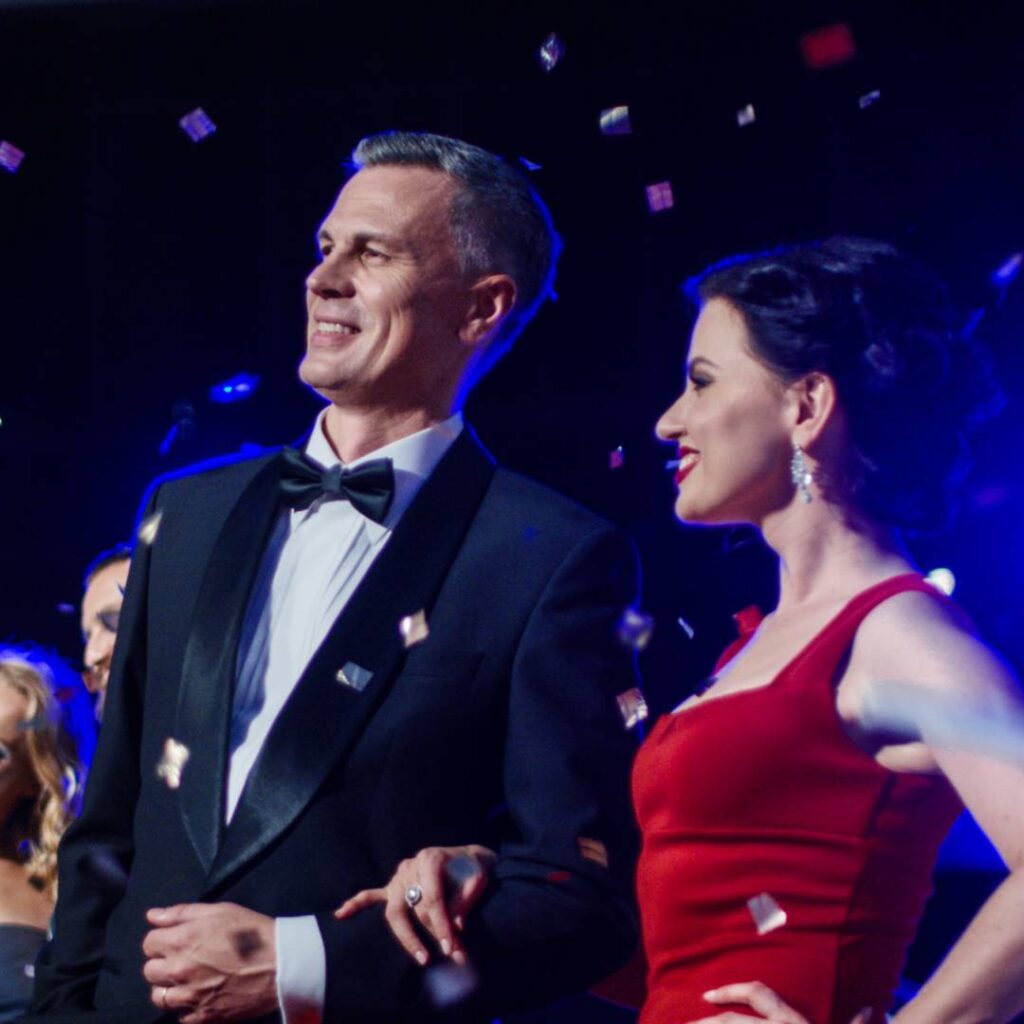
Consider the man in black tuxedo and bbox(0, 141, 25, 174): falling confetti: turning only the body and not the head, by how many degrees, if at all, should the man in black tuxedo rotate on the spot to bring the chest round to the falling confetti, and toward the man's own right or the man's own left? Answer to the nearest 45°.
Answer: approximately 135° to the man's own right

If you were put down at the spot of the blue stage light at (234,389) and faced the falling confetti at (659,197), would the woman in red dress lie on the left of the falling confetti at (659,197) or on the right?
right

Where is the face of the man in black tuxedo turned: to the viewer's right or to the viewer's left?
to the viewer's left

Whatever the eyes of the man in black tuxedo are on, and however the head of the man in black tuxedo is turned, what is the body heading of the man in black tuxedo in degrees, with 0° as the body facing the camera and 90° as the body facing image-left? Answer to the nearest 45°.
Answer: approximately 45°

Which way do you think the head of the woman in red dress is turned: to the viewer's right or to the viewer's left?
to the viewer's left

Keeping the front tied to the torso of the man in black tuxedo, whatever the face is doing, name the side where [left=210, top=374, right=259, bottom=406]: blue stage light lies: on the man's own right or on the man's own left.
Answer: on the man's own right
